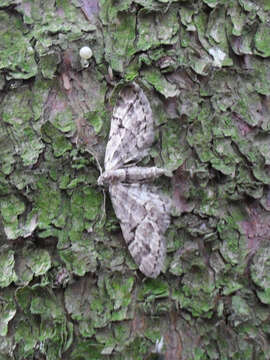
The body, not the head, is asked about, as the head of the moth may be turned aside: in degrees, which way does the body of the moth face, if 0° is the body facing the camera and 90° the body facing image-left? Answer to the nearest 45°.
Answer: approximately 90°
